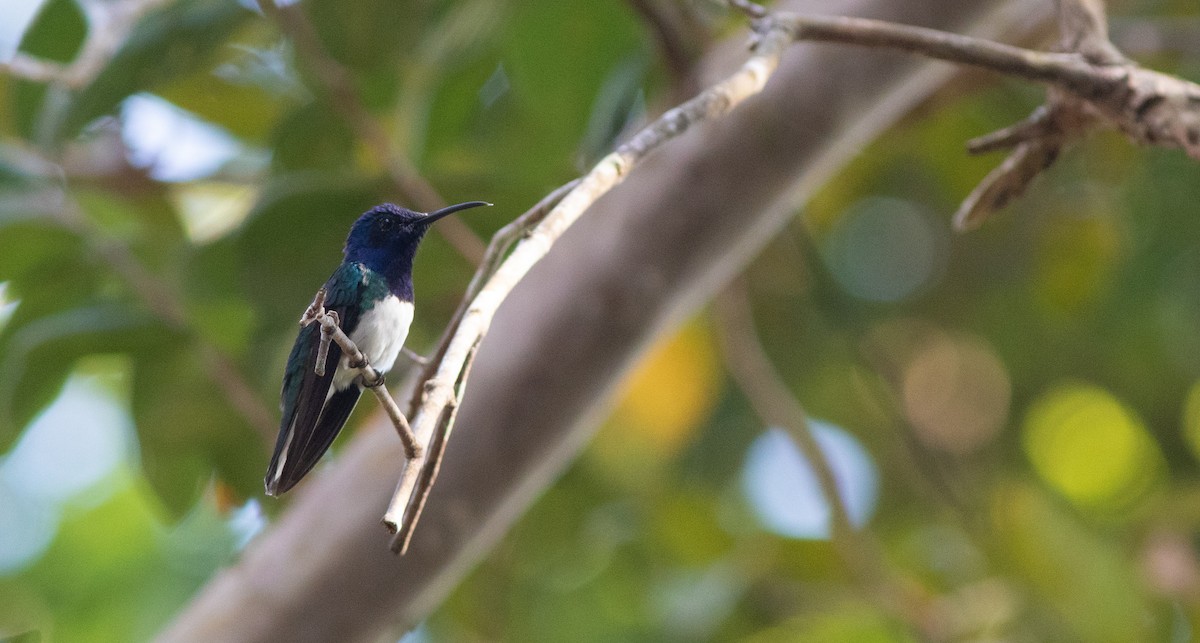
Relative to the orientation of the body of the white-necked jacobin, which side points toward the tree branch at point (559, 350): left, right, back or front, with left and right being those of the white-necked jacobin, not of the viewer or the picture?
left

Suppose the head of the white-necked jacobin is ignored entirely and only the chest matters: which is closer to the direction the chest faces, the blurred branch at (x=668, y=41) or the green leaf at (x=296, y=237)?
the blurred branch

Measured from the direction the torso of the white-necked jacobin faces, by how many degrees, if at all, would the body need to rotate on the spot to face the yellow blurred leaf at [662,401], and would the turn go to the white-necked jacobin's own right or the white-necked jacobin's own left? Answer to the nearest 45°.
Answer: approximately 90° to the white-necked jacobin's own left

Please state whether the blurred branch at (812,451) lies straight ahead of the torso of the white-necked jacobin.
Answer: no

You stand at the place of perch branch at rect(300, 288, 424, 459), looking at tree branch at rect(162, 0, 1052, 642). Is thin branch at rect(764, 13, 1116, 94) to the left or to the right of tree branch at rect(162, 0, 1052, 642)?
right

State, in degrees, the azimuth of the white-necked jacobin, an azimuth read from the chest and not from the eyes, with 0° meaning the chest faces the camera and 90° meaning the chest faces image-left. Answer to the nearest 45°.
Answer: approximately 270°
